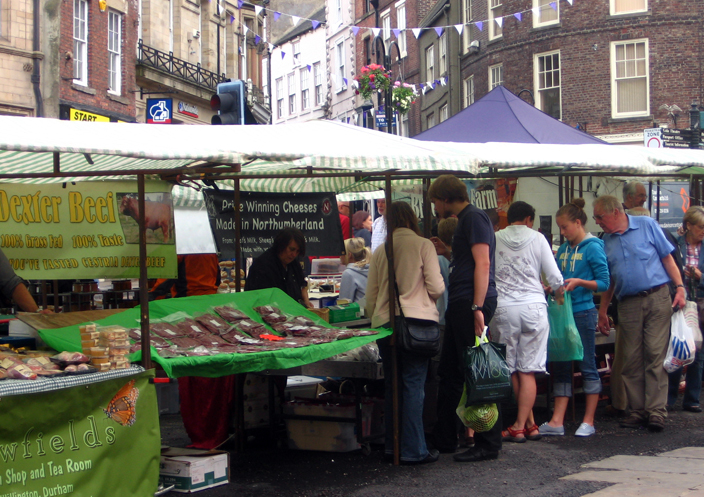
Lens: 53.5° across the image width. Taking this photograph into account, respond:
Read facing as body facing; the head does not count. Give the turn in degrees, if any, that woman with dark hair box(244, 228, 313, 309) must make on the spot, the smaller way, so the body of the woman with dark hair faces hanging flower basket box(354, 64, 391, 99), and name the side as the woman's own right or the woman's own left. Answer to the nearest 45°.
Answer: approximately 135° to the woman's own left

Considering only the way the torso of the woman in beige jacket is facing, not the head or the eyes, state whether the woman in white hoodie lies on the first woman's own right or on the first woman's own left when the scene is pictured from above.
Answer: on the first woman's own right

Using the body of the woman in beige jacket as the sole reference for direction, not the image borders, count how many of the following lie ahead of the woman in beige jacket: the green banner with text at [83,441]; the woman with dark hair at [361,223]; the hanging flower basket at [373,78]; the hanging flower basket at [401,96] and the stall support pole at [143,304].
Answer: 3

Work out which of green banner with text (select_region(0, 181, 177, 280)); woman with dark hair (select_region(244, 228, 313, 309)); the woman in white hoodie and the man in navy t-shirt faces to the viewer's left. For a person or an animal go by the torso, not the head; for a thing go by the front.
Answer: the man in navy t-shirt

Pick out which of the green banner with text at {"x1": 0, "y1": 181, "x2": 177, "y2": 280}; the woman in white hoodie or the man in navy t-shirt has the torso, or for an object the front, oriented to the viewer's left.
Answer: the man in navy t-shirt

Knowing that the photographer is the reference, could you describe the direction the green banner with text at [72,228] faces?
facing the viewer

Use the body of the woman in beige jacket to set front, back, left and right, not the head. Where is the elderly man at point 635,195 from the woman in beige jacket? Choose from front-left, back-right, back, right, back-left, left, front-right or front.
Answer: front-right

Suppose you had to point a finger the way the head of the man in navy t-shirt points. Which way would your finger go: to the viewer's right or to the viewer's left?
to the viewer's left

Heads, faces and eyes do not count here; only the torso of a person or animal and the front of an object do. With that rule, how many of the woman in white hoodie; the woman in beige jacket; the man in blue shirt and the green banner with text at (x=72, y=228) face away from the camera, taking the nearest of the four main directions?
2

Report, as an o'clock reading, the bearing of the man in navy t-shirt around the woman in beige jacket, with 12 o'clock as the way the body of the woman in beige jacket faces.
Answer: The man in navy t-shirt is roughly at 2 o'clock from the woman in beige jacket.

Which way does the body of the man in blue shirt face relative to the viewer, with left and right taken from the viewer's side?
facing the viewer and to the left of the viewer

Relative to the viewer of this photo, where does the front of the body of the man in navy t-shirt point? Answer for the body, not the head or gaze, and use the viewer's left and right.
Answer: facing to the left of the viewer

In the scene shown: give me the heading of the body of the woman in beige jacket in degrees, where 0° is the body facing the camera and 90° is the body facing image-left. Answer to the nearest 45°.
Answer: approximately 180°

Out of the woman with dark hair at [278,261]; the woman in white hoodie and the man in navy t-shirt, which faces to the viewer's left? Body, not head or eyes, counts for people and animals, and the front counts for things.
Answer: the man in navy t-shirt

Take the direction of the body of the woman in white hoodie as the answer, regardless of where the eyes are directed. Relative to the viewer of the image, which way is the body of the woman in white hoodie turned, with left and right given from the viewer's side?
facing away from the viewer

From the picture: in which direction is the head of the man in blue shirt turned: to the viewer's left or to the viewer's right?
to the viewer's left

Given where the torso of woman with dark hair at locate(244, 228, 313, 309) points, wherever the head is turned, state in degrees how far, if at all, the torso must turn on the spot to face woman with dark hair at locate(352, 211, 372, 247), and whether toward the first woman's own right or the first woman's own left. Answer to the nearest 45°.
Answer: approximately 135° to the first woman's own left
